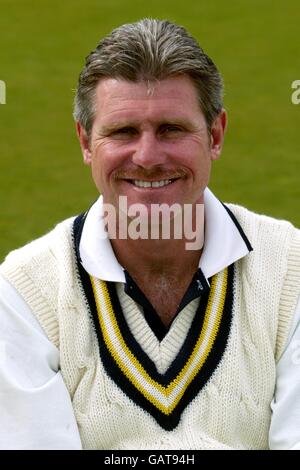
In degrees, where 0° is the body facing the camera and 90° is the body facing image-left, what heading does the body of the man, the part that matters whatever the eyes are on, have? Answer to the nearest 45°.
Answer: approximately 0°
